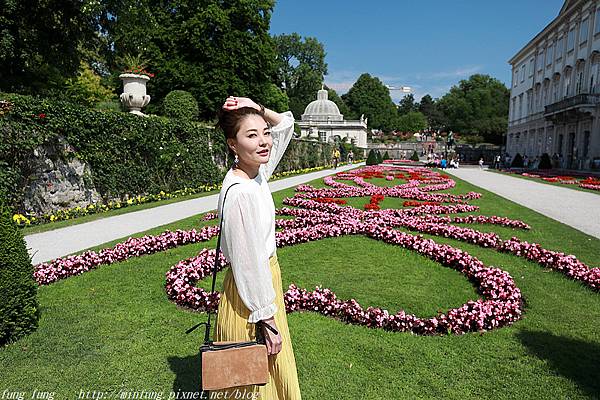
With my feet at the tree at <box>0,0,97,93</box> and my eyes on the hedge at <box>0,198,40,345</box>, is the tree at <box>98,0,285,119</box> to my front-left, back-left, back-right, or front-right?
back-left

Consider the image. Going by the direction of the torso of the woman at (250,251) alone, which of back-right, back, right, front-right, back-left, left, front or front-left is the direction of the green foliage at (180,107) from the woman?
left

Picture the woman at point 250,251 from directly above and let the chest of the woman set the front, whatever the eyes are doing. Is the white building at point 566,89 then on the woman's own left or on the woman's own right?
on the woman's own left

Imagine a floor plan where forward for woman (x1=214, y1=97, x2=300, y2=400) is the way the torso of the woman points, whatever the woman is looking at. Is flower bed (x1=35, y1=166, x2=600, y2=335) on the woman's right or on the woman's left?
on the woman's left

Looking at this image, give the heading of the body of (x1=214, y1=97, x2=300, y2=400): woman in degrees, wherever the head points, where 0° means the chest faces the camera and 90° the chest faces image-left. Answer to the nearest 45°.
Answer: approximately 270°
